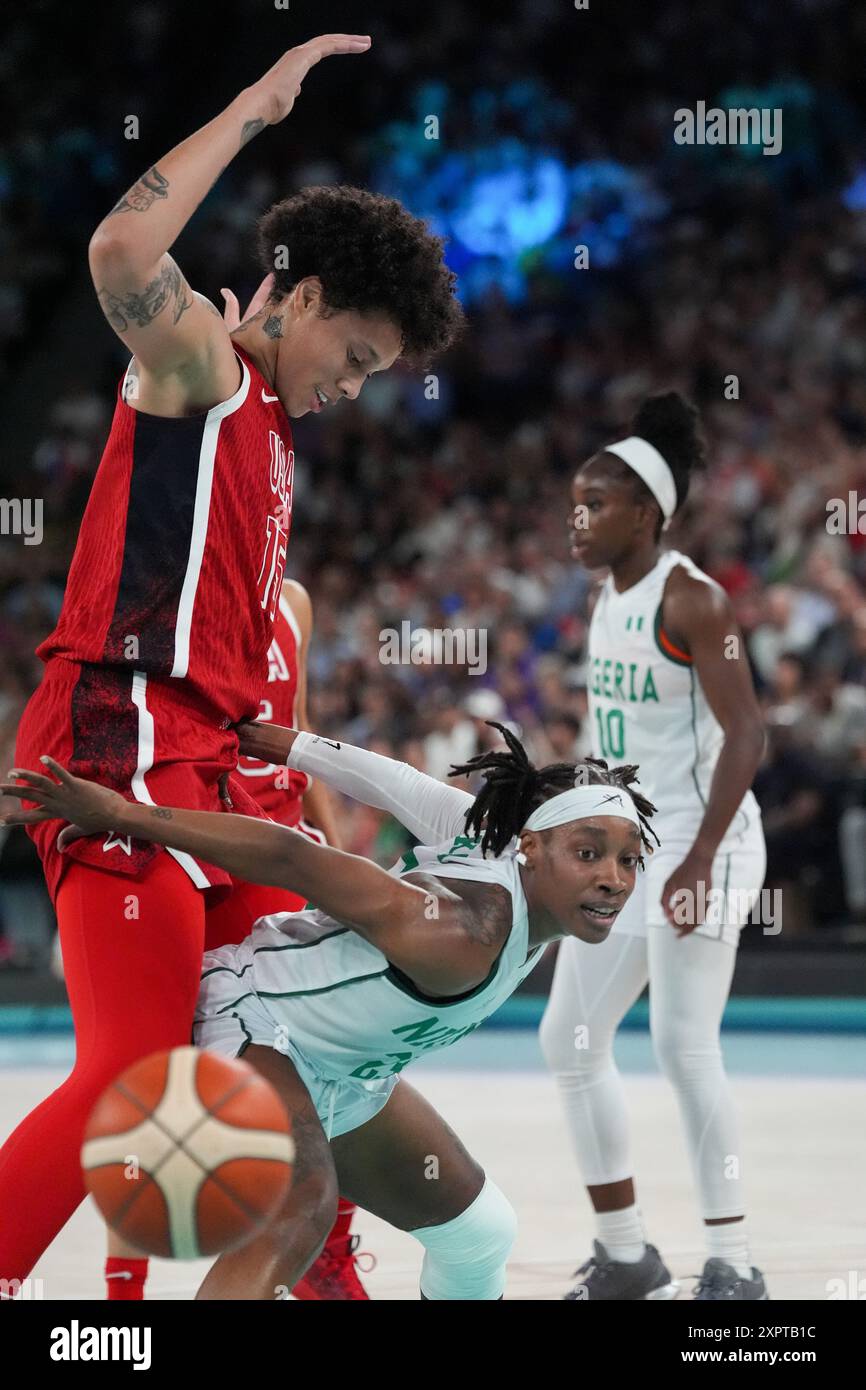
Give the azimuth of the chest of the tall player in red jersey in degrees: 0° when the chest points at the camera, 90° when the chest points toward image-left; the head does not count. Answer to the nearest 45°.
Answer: approximately 270°
